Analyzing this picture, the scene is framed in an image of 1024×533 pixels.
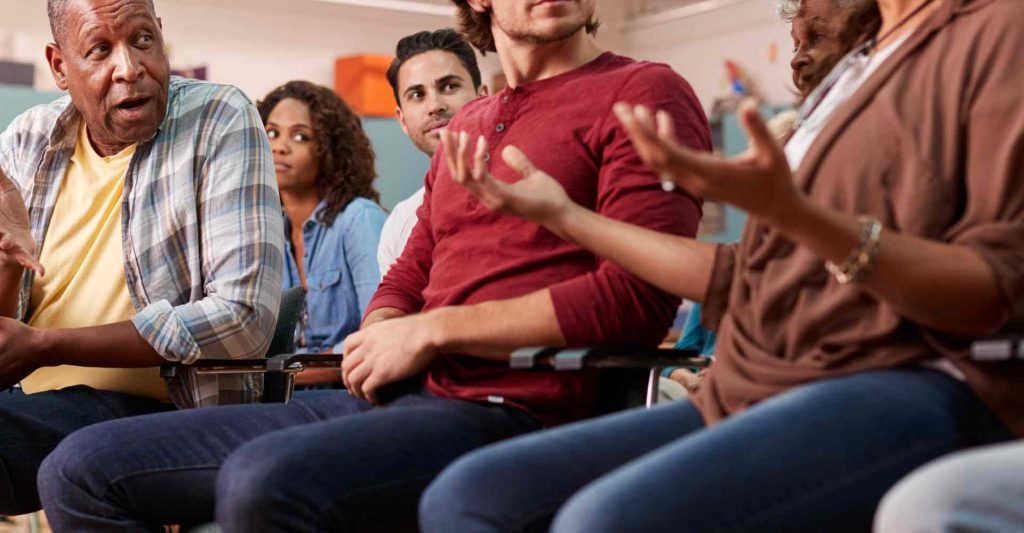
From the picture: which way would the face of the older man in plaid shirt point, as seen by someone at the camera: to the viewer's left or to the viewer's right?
to the viewer's right

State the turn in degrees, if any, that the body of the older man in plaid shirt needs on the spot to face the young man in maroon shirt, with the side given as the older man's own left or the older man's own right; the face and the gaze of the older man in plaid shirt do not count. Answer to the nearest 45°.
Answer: approximately 90° to the older man's own left

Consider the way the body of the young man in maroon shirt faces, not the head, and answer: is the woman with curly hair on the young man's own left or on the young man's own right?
on the young man's own right

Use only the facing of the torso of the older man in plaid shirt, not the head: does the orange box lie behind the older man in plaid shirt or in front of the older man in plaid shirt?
behind

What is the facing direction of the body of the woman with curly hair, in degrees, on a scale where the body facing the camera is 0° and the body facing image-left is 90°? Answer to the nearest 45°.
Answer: approximately 45°

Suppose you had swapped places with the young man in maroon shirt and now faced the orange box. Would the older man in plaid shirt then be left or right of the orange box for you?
left

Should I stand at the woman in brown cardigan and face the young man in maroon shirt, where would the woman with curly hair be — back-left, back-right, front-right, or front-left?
front-right

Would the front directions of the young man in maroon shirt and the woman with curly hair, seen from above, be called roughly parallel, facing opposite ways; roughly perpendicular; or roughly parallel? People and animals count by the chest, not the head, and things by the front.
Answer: roughly parallel

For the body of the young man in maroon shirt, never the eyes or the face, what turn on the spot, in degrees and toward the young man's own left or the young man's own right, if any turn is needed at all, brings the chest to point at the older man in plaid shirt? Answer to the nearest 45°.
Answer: approximately 90° to the young man's own right

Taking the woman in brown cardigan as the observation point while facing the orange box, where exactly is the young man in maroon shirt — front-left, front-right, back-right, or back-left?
front-left

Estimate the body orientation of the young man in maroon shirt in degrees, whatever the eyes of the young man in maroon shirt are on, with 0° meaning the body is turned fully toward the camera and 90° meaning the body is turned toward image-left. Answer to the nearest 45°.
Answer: approximately 45°

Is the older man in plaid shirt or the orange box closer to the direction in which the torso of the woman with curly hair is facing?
the older man in plaid shirt

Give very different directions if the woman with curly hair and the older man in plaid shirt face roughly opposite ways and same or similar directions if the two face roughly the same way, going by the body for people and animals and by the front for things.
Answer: same or similar directions
